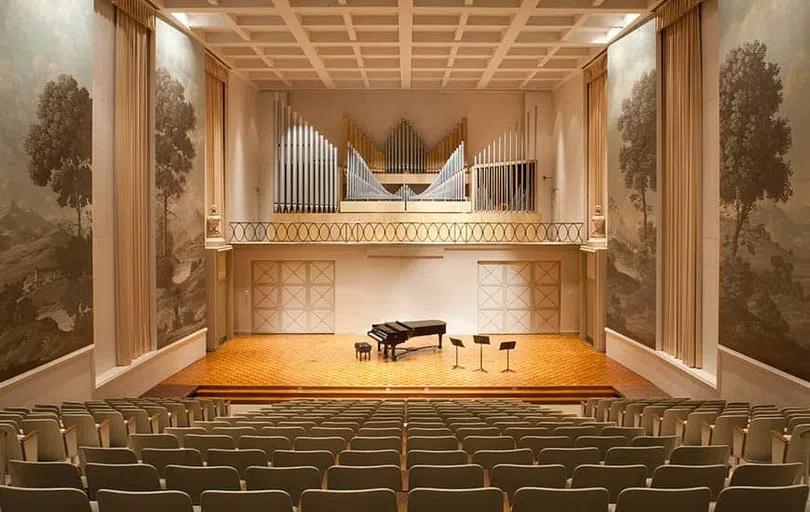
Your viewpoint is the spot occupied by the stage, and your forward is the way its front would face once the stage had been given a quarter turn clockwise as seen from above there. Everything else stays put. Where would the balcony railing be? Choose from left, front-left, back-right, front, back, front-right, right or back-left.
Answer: right

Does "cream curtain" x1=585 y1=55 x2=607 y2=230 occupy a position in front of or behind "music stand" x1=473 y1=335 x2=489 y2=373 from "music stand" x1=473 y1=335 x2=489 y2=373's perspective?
in front

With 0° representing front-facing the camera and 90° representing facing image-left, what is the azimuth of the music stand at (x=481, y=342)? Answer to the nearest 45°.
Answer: approximately 180°

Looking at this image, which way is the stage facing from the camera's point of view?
toward the camera

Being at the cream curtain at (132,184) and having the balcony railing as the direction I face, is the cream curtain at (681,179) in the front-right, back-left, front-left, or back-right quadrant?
front-right

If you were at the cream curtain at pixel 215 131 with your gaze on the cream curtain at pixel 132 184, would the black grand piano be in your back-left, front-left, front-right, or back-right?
front-left

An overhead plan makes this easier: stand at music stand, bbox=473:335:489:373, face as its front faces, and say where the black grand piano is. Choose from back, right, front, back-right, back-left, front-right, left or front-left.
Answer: front-left

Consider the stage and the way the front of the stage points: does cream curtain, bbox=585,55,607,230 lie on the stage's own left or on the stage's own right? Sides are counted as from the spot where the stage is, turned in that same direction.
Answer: on the stage's own left
